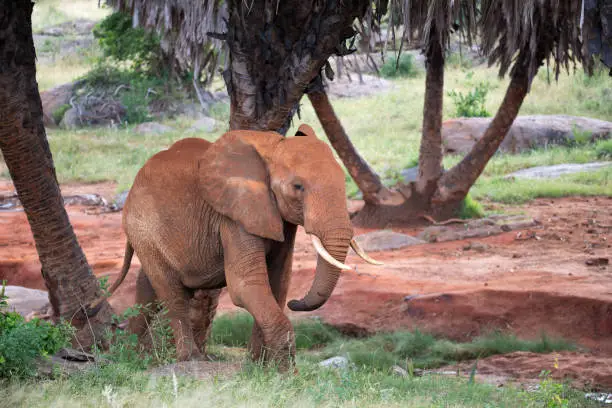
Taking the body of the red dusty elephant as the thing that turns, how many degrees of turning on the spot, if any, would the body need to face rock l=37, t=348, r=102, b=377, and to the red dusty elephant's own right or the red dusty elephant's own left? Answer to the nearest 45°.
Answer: approximately 135° to the red dusty elephant's own right

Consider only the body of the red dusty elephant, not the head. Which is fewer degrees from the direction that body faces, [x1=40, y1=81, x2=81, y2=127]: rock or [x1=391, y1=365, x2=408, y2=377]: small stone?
the small stone

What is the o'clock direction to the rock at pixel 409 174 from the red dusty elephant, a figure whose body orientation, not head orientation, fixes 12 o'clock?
The rock is roughly at 8 o'clock from the red dusty elephant.

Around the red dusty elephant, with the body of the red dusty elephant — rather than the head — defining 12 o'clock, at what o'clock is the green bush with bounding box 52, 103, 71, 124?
The green bush is roughly at 7 o'clock from the red dusty elephant.

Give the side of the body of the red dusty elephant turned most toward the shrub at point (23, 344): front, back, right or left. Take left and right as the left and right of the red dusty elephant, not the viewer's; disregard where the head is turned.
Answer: right

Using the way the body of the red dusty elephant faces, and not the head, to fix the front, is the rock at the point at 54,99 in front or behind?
behind

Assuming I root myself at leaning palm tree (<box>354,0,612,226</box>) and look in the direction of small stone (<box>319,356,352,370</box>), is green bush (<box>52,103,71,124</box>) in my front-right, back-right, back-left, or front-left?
back-right

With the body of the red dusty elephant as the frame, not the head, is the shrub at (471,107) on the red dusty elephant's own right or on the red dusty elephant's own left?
on the red dusty elephant's own left

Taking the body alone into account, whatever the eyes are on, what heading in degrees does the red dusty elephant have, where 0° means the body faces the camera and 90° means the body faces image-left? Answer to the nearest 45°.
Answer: approximately 315°

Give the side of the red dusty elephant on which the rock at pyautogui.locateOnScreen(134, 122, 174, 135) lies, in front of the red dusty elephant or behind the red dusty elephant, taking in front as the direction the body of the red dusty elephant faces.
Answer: behind

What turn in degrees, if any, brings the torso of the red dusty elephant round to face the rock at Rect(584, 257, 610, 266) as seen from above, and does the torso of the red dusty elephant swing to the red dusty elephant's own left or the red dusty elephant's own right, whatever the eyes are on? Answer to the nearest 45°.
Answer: approximately 90° to the red dusty elephant's own left

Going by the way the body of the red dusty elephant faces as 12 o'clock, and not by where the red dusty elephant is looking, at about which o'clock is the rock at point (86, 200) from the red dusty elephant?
The rock is roughly at 7 o'clock from the red dusty elephant.

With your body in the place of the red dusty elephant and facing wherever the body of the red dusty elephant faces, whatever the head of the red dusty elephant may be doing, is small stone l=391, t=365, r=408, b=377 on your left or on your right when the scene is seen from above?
on your left
